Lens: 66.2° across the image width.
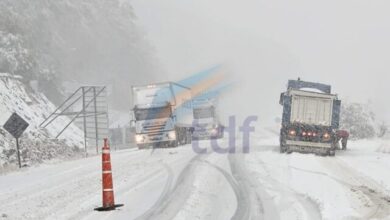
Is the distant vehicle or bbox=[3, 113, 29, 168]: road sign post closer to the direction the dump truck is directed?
the distant vehicle

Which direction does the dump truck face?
away from the camera

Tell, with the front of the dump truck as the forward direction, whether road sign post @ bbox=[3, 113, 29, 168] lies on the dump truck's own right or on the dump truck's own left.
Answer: on the dump truck's own left

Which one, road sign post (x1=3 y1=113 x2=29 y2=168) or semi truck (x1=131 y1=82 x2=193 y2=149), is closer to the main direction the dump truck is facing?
the semi truck

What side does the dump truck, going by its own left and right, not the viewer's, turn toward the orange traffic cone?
back

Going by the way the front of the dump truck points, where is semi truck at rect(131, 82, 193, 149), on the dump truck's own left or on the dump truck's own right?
on the dump truck's own left

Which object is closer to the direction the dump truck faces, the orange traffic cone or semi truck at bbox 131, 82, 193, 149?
the semi truck

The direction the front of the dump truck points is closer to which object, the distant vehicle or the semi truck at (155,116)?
the distant vehicle
